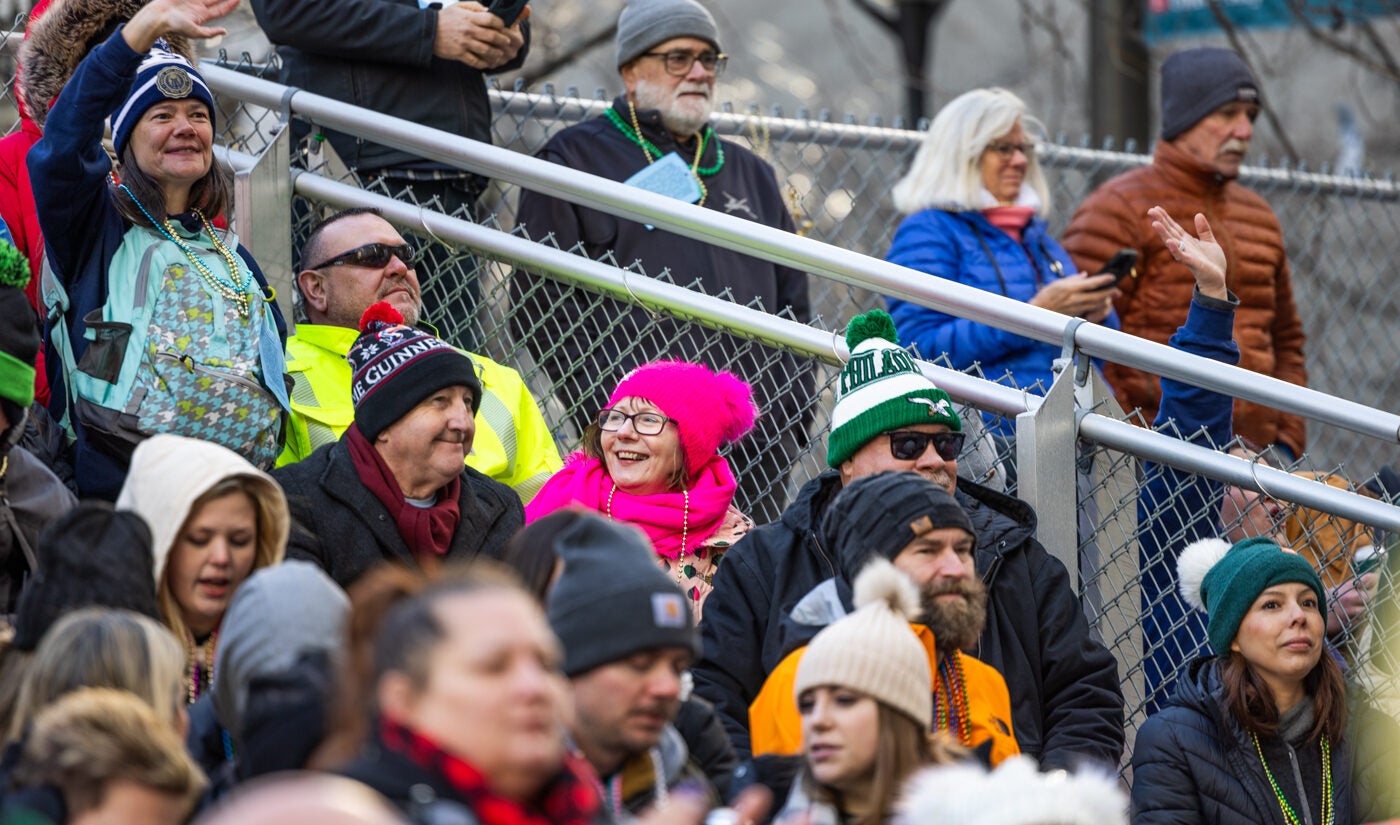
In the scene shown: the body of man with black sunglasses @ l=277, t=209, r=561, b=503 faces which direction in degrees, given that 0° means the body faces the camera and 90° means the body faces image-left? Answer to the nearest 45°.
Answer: approximately 315°

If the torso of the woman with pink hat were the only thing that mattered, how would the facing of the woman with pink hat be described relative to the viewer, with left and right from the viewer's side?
facing the viewer and to the left of the viewer

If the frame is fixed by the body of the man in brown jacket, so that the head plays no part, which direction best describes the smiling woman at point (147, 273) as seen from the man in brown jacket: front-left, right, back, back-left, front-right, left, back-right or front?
right

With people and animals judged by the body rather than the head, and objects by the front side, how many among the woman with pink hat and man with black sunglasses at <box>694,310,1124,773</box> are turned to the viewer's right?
0

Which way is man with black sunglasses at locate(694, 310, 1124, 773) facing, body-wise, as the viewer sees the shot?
toward the camera

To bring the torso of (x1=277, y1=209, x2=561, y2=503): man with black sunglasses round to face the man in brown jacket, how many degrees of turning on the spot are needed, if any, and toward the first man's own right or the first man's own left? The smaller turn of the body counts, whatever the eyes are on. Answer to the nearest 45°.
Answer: approximately 45° to the first man's own left

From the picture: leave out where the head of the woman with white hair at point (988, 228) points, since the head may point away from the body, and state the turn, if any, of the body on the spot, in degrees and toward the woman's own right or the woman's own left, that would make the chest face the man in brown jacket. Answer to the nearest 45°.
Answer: approximately 90° to the woman's own left

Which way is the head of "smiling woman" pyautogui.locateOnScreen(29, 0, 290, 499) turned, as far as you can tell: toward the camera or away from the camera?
toward the camera
